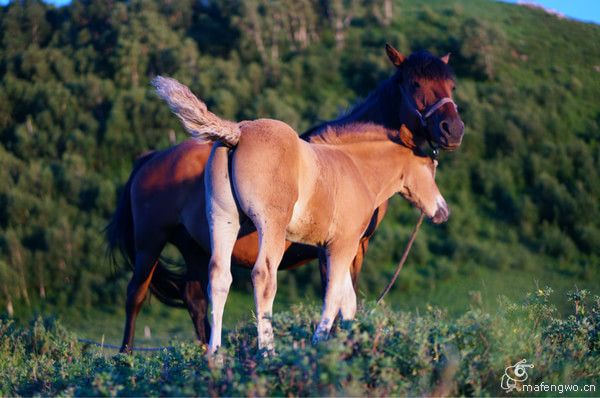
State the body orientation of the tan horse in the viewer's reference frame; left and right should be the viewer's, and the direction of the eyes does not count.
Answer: facing away from the viewer and to the right of the viewer

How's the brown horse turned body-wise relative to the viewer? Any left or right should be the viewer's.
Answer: facing to the right of the viewer

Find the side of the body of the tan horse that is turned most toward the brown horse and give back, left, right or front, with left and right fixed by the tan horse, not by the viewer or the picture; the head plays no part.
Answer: left

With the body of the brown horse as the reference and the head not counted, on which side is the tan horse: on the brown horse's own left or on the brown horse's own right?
on the brown horse's own right
